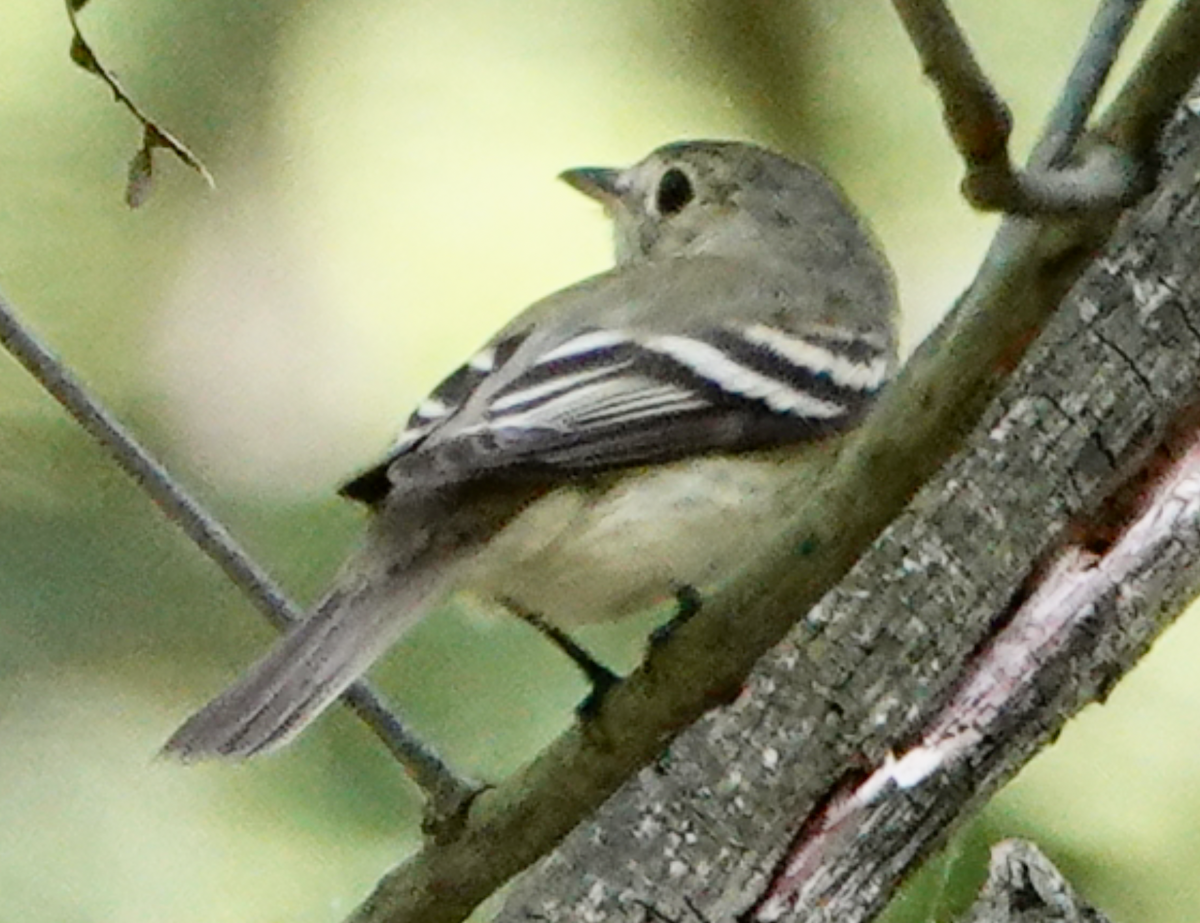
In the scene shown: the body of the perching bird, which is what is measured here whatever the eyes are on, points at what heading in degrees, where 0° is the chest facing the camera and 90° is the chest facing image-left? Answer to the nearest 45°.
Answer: approximately 225°

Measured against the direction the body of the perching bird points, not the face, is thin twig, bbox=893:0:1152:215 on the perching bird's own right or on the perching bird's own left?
on the perching bird's own right
